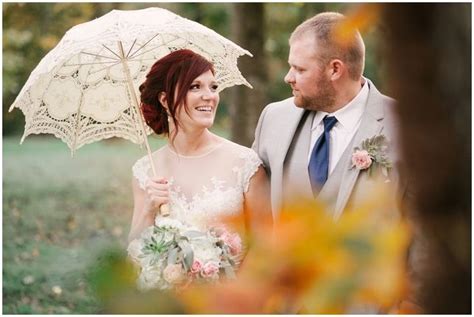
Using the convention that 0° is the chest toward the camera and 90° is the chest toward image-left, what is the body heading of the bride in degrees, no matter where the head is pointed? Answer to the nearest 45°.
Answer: approximately 0°

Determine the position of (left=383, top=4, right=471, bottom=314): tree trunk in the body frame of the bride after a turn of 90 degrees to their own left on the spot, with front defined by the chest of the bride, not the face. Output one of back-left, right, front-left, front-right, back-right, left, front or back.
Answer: right

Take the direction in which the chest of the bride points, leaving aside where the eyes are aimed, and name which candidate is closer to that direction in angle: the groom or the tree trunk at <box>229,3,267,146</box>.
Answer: the groom

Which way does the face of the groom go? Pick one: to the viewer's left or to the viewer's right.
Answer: to the viewer's left

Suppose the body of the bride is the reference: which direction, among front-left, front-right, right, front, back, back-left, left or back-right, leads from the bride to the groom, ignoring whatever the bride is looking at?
left

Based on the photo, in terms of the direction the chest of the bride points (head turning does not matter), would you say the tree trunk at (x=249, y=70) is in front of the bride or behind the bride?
behind
